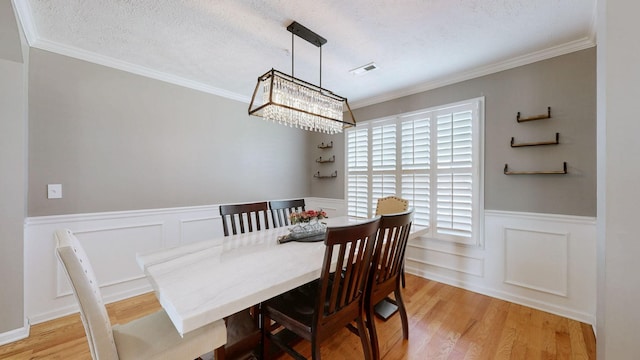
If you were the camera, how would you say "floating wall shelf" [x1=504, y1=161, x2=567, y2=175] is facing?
facing the viewer

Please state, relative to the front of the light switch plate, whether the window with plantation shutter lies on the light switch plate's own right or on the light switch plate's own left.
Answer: on the light switch plate's own left

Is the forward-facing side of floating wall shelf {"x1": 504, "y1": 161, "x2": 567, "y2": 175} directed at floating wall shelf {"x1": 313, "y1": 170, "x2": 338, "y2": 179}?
no

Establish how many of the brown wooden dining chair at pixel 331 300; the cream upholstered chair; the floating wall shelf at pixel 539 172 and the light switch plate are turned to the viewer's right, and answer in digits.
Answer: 1

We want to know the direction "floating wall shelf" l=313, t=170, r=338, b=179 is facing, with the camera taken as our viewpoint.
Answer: facing the viewer and to the left of the viewer

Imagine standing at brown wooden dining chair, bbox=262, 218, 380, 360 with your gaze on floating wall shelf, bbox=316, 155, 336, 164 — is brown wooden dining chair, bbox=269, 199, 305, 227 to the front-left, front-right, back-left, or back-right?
front-left

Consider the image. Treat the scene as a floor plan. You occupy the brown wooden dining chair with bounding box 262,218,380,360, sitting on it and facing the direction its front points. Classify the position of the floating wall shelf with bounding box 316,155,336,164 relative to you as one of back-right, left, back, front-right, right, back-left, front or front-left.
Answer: front-right

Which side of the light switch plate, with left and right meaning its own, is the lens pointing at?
front

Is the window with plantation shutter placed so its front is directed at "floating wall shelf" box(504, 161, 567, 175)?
no

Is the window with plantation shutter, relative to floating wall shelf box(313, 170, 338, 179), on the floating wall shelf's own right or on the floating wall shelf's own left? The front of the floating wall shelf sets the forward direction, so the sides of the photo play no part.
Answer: on the floating wall shelf's own left

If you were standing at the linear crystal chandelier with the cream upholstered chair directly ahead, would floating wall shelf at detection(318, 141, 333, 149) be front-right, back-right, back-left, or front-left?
back-right

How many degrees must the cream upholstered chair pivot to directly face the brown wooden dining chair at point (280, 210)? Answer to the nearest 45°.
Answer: approximately 45° to its left

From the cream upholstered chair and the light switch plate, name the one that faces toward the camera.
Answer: the light switch plate

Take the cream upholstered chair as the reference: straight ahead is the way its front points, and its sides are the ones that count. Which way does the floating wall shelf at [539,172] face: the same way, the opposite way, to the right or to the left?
the opposite way

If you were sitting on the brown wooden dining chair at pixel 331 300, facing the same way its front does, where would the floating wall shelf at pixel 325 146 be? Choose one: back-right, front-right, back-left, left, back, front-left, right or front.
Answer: front-right

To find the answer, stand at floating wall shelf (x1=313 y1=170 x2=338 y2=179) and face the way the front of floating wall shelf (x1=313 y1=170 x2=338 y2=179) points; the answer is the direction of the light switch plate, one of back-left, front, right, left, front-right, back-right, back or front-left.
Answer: front
